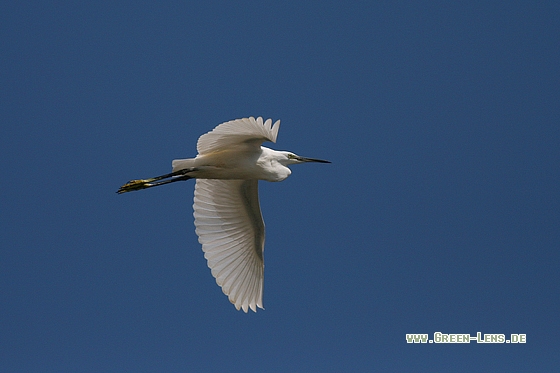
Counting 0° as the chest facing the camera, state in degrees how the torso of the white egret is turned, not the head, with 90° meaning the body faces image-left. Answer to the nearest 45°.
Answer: approximately 270°
